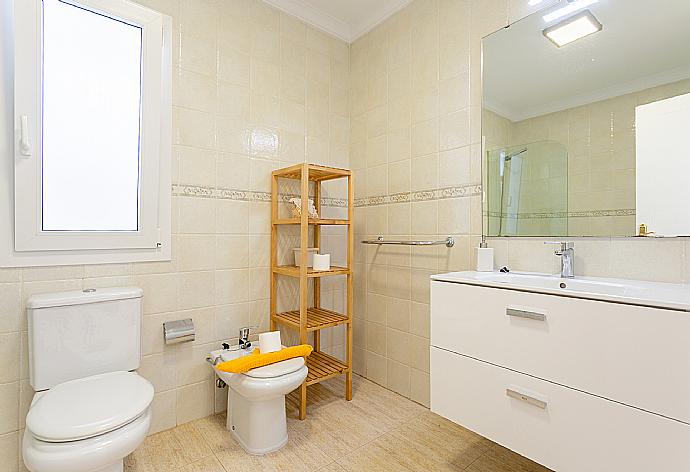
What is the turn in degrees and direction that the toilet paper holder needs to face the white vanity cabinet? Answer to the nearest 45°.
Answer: approximately 45° to its left

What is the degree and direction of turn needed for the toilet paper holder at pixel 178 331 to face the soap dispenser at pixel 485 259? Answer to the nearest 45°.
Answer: approximately 45° to its left

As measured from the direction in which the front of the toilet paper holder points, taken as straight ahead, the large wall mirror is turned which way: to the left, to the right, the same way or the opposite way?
to the right

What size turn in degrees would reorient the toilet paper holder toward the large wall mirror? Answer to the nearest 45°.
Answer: approximately 45° to its left

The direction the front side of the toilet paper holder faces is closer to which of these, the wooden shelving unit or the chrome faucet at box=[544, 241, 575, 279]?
the chrome faucet

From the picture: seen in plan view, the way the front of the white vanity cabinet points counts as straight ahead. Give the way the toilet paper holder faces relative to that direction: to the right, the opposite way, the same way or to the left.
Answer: to the left

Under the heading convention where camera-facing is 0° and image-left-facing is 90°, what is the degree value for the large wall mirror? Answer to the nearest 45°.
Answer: approximately 45°

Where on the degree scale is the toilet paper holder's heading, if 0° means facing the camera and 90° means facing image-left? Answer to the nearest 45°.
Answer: approximately 0°

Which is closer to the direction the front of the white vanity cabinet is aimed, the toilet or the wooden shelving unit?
the toilet

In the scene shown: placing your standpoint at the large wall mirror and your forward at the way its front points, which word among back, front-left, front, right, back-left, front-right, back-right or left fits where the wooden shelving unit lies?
front-right
